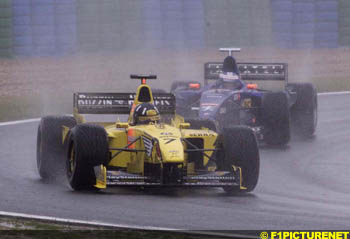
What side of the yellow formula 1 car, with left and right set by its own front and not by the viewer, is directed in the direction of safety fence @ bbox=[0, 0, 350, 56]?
back

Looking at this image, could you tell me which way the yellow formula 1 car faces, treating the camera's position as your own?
facing the viewer

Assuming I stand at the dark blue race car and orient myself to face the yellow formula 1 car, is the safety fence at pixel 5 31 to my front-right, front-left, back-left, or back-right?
back-right

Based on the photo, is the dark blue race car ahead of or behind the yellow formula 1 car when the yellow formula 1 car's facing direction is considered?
behind

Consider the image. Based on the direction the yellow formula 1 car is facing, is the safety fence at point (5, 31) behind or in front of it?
behind
